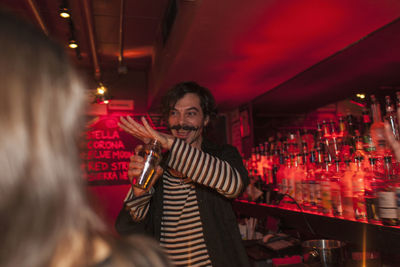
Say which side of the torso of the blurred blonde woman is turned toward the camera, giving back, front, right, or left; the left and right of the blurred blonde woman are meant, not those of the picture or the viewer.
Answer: back

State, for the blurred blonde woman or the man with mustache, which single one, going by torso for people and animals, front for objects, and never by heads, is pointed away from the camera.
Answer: the blurred blonde woman

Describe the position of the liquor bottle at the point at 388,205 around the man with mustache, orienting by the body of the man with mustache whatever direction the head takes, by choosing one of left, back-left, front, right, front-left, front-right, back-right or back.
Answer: back-left

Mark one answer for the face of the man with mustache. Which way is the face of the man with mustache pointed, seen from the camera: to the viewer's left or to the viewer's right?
to the viewer's left

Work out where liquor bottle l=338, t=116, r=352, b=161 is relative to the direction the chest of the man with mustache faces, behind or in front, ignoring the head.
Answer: behind

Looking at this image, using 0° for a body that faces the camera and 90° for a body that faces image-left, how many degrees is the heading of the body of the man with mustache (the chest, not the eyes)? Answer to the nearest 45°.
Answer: approximately 45°

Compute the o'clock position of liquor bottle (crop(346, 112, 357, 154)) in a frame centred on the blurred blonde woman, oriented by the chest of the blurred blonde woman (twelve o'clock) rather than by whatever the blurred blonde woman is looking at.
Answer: The liquor bottle is roughly at 2 o'clock from the blurred blonde woman.

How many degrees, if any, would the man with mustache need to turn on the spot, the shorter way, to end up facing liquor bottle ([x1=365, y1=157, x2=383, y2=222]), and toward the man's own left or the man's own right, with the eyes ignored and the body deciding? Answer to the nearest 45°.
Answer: approximately 135° to the man's own left

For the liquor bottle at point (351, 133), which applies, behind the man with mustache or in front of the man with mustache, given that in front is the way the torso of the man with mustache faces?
behind

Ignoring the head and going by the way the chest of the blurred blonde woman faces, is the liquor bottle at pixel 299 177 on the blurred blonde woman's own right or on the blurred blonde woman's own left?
on the blurred blonde woman's own right

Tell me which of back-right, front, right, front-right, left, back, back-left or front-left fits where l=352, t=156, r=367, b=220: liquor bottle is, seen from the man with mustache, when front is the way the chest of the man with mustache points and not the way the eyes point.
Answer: back-left

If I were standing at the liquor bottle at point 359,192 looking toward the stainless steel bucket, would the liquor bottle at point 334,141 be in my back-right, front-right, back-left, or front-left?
back-right

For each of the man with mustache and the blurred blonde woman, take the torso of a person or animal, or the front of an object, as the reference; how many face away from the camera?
1

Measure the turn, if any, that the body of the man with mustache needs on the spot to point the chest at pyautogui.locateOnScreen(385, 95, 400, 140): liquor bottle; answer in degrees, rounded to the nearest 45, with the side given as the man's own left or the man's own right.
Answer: approximately 135° to the man's own left

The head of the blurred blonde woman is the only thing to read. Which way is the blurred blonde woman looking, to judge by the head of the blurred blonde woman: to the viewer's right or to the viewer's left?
to the viewer's right

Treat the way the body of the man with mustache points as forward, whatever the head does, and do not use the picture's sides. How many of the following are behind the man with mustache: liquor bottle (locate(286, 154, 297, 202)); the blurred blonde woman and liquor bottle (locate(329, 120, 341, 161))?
2
